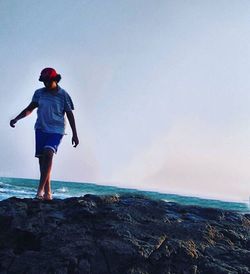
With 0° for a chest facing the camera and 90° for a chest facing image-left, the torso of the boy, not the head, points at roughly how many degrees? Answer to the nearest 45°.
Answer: approximately 0°
